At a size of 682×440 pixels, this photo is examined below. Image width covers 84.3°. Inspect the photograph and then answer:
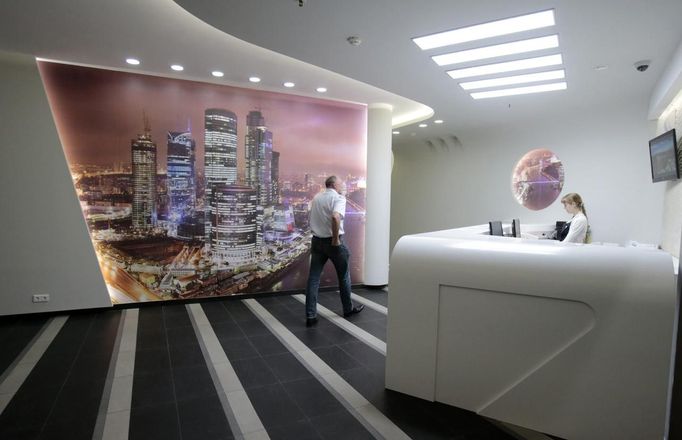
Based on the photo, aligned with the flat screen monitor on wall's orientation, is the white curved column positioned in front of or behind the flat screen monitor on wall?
in front

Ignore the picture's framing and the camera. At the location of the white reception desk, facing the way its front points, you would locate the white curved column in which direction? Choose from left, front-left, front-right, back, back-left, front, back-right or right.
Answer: right

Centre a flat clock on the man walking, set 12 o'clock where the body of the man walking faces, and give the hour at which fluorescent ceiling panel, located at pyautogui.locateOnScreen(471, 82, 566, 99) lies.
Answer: The fluorescent ceiling panel is roughly at 1 o'clock from the man walking.

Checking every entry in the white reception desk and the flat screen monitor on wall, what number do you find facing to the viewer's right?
0

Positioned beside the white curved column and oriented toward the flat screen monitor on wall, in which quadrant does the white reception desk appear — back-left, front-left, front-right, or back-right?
front-right

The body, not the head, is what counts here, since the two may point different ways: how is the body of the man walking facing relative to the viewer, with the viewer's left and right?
facing away from the viewer and to the right of the viewer

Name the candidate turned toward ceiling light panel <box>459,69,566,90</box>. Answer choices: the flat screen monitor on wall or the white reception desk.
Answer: the flat screen monitor on wall

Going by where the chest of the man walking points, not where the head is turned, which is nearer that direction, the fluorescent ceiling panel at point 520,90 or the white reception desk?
the fluorescent ceiling panel

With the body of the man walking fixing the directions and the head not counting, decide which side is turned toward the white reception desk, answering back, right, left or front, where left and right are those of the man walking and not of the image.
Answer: right

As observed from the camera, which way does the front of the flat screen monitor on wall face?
facing the viewer and to the left of the viewer

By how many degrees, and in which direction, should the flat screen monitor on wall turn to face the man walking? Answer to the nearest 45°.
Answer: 0° — it already faces them

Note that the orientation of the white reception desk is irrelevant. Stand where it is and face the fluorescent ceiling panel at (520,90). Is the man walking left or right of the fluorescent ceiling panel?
left

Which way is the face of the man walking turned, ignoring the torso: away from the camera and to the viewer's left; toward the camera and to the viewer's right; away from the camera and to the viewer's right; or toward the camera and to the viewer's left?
away from the camera and to the viewer's right

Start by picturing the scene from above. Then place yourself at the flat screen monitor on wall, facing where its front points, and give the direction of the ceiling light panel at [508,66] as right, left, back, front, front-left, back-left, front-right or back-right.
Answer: front

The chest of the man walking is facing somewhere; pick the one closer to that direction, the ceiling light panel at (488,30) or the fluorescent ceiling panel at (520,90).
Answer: the fluorescent ceiling panel
